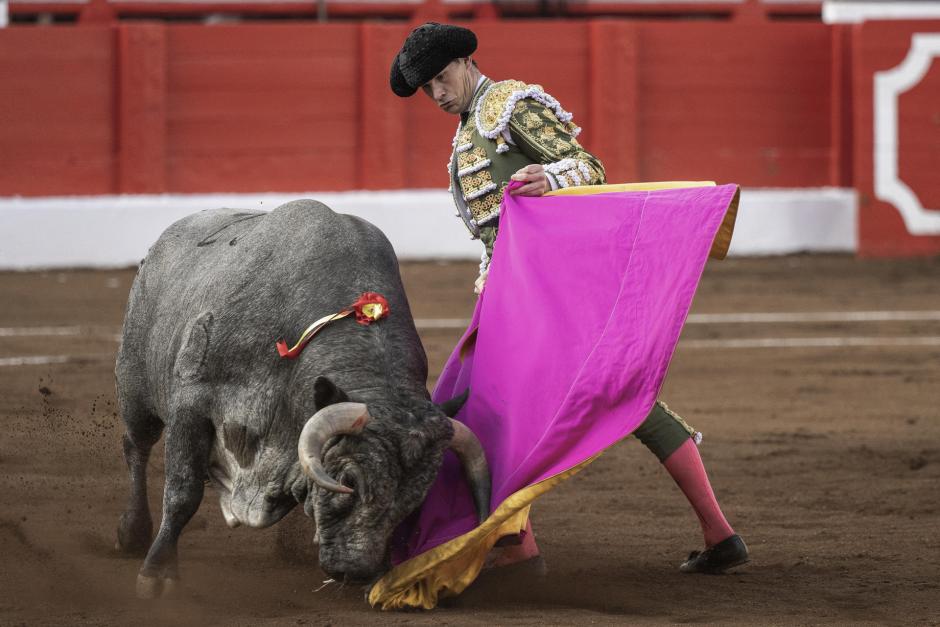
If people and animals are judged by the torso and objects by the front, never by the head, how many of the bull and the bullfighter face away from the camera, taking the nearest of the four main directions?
0

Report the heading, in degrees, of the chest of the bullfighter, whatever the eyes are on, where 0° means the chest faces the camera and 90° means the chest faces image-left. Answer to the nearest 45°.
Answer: approximately 45°

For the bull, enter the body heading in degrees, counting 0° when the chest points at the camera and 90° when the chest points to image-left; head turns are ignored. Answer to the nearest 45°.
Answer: approximately 315°

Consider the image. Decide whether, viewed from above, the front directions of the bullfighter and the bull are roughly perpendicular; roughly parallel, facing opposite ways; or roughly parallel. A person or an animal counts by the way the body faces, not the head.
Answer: roughly perpendicular
